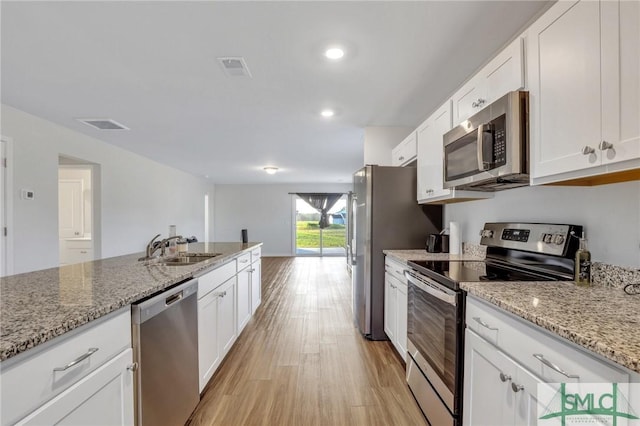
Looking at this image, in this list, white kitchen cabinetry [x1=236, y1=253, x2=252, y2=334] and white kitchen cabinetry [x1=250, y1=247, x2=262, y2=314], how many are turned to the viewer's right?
2

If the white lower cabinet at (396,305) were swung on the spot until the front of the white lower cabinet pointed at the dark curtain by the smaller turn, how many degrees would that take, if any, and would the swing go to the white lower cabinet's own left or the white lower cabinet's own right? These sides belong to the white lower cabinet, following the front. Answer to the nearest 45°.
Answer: approximately 90° to the white lower cabinet's own right

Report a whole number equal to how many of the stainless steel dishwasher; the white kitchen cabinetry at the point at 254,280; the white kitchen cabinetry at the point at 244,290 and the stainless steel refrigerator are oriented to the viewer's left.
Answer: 1

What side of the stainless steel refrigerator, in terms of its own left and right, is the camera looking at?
left

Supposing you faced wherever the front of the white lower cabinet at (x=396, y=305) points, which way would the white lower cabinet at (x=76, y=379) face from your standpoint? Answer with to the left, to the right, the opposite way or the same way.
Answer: the opposite way

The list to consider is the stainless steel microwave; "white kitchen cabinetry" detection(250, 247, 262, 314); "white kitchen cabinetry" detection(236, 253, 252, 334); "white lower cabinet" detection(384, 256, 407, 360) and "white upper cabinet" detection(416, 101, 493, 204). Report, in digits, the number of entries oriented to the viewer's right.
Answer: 2

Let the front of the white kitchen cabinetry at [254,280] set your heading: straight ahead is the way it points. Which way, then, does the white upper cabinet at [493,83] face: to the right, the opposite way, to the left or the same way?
the opposite way

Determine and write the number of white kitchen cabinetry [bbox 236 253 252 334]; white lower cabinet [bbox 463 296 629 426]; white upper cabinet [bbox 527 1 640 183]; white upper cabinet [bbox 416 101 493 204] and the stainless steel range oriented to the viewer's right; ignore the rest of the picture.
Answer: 1

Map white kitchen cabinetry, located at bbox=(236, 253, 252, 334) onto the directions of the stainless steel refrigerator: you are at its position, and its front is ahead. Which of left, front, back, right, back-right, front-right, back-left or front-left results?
front

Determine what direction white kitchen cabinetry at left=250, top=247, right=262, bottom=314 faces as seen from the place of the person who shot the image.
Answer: facing to the right of the viewer

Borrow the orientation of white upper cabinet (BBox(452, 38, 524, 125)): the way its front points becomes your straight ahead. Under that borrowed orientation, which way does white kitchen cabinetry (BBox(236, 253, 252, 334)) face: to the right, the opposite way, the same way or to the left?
the opposite way

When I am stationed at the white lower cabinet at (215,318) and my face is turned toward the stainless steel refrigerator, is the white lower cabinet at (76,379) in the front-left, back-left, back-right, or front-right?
back-right

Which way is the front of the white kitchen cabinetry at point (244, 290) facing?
to the viewer's right

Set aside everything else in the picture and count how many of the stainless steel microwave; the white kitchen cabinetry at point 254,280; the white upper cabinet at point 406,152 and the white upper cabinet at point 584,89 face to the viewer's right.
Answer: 1
